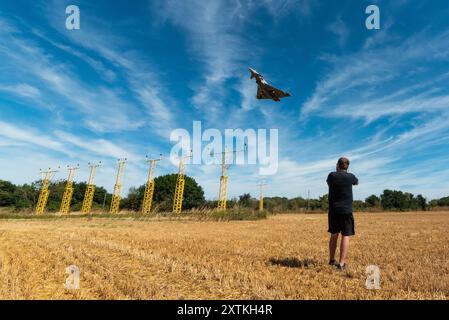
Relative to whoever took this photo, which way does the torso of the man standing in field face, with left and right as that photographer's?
facing away from the viewer
